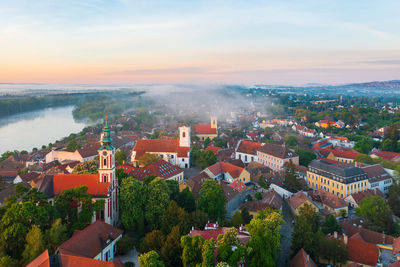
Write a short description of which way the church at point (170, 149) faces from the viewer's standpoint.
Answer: facing to the right of the viewer

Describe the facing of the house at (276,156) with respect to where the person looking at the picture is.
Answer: facing the viewer and to the left of the viewer

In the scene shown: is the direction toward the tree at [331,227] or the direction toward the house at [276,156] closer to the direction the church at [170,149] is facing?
the house

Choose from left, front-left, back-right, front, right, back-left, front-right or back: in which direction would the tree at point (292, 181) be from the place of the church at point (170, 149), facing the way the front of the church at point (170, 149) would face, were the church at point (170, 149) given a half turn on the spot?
back-left

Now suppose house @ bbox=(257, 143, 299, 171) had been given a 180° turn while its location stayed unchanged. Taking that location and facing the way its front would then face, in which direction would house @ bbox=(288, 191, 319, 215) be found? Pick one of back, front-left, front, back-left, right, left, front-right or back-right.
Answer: back-right

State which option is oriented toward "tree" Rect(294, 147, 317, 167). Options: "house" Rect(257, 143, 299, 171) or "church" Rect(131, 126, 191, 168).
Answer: the church

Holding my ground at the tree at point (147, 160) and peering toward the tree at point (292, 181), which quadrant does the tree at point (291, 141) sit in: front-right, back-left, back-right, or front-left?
front-left

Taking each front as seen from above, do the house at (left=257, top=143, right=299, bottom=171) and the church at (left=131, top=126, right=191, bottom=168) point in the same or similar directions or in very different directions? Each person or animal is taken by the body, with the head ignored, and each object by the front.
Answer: very different directions

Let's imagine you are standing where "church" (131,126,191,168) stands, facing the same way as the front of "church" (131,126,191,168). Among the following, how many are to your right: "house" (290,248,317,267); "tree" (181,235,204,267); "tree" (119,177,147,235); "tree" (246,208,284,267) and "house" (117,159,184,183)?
5

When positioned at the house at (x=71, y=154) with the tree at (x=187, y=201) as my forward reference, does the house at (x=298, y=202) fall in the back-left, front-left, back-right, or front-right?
front-left

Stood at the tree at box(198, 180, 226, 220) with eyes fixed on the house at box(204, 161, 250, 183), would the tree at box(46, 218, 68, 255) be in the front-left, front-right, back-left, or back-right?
back-left

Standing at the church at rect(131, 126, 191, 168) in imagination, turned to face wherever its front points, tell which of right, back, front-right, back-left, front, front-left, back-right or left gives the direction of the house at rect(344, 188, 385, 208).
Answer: front-right

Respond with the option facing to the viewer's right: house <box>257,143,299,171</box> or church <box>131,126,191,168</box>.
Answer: the church

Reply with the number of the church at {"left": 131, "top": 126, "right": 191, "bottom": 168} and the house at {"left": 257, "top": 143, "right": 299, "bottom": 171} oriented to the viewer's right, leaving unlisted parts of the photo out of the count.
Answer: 1

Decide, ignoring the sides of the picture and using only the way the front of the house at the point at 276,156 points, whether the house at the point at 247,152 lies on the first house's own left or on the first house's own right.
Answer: on the first house's own right
